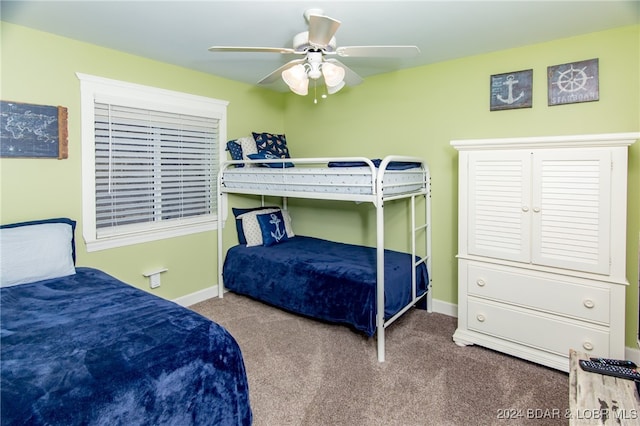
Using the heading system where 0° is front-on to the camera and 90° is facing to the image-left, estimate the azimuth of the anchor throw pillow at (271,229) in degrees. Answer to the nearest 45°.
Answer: approximately 315°

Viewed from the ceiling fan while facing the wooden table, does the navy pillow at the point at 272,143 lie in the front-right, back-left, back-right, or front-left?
back-left

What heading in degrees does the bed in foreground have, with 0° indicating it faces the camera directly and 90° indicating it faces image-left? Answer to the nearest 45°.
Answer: approximately 315°

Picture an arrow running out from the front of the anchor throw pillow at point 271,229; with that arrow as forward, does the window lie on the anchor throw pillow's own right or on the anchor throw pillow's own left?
on the anchor throw pillow's own right

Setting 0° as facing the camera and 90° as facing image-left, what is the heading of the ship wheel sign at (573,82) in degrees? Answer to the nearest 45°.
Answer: approximately 45°

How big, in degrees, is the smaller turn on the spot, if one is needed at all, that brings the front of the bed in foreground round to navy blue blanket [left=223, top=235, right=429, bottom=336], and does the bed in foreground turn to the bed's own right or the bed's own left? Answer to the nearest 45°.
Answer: approximately 90° to the bed's own left
